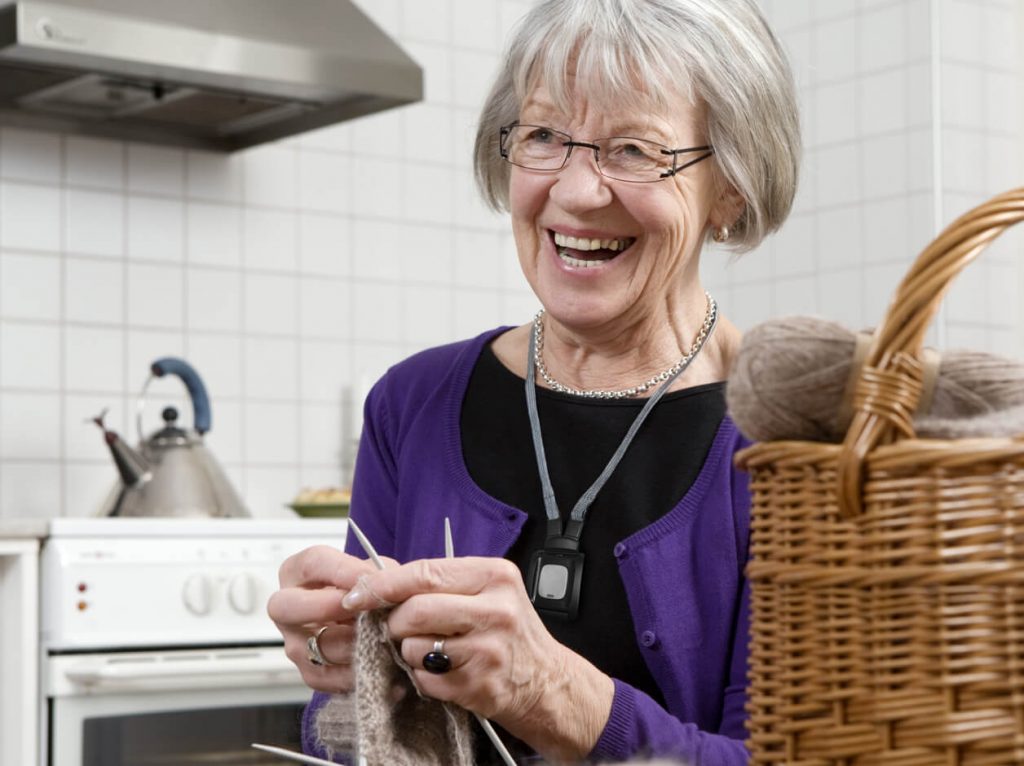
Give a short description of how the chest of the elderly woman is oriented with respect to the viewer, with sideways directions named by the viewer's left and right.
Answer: facing the viewer and to the left of the viewer

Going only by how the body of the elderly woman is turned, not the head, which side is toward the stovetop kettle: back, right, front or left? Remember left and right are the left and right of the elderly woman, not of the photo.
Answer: right

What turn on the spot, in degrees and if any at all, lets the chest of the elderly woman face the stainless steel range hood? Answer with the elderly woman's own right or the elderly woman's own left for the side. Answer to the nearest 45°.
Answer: approximately 90° to the elderly woman's own right

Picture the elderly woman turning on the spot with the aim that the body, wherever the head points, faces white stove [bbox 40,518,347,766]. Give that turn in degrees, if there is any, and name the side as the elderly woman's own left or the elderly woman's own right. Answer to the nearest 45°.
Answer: approximately 90° to the elderly woman's own right

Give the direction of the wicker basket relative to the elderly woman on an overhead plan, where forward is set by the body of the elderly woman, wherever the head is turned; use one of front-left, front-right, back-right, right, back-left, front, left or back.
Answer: front-left

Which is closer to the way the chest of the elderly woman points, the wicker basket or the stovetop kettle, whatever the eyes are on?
the wicker basket
